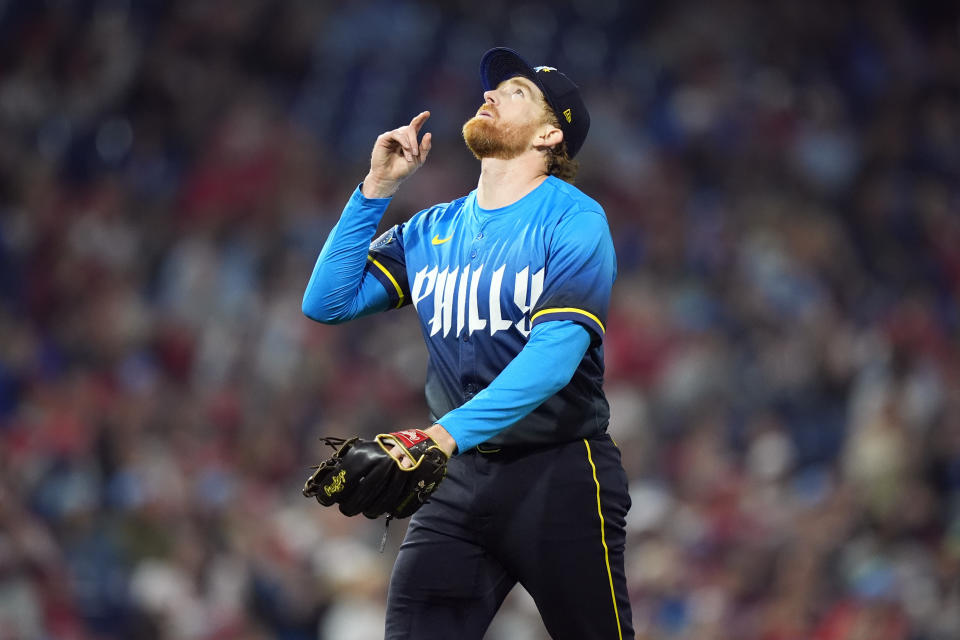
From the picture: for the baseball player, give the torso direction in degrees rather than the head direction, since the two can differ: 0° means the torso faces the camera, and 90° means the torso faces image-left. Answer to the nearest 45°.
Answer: approximately 45°
